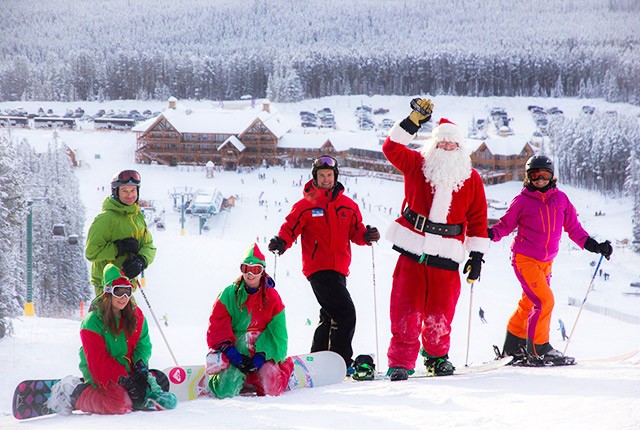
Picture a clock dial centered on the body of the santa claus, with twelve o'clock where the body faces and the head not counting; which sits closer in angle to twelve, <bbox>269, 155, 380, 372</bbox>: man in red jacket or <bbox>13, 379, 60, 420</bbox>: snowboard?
the snowboard

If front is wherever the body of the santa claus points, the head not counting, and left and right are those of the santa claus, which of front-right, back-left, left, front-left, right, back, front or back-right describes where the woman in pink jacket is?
back-left

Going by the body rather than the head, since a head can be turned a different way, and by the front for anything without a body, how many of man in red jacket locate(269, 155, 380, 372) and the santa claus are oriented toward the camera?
2

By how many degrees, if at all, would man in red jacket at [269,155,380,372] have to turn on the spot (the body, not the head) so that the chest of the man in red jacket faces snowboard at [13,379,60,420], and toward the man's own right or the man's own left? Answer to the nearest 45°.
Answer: approximately 45° to the man's own right

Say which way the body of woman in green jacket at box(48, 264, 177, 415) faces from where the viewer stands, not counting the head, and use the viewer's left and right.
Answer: facing the viewer and to the right of the viewer

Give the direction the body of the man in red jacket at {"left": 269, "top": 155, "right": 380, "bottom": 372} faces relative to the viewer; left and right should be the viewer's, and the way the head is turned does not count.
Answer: facing the viewer

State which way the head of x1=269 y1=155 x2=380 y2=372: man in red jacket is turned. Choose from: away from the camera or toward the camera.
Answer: toward the camera

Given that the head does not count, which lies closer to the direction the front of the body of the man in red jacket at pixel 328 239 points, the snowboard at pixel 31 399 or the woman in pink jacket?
the snowboard

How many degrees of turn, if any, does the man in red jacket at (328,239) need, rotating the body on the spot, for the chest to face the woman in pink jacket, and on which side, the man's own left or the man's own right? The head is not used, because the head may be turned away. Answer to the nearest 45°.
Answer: approximately 90° to the man's own left

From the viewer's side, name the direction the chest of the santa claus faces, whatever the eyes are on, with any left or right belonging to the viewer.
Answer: facing the viewer

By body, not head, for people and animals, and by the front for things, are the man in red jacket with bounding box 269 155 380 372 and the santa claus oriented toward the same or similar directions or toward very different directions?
same or similar directions

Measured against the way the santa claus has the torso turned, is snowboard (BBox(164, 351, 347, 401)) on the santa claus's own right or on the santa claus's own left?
on the santa claus's own right

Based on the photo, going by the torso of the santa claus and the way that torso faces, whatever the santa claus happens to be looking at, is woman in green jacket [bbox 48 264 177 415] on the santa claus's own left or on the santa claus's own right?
on the santa claus's own right

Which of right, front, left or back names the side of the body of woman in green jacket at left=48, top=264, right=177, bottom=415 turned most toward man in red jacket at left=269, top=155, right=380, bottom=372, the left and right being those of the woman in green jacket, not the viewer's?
left
